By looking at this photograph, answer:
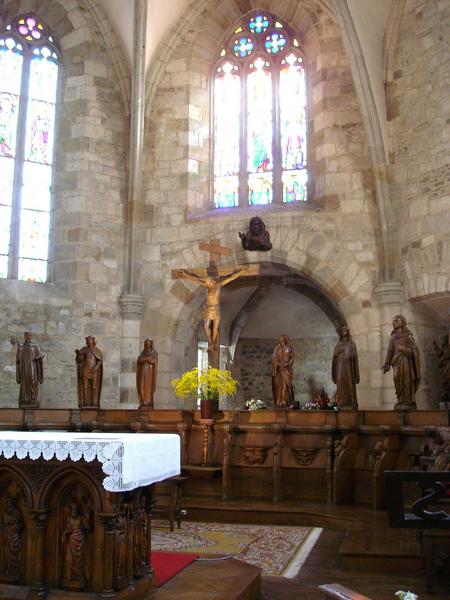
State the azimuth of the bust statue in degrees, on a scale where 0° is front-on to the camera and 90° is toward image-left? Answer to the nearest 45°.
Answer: approximately 0°

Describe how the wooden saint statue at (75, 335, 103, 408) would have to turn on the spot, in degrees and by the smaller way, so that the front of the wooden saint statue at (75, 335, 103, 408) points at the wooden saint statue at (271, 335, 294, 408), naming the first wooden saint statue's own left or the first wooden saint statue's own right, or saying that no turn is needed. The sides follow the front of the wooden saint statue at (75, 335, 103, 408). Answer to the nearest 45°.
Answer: approximately 45° to the first wooden saint statue's own left

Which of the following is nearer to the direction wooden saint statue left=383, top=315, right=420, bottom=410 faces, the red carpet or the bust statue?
the red carpet

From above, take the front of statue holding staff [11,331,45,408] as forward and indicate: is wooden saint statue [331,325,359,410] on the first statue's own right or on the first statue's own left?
on the first statue's own left

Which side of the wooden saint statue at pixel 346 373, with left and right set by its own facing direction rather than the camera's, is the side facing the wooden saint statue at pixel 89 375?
right

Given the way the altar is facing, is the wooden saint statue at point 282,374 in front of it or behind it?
behind

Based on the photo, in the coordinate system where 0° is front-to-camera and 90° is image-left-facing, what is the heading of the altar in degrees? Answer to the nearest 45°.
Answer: approximately 0°

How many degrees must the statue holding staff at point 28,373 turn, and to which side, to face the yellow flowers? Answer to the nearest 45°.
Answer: approximately 45° to its left
